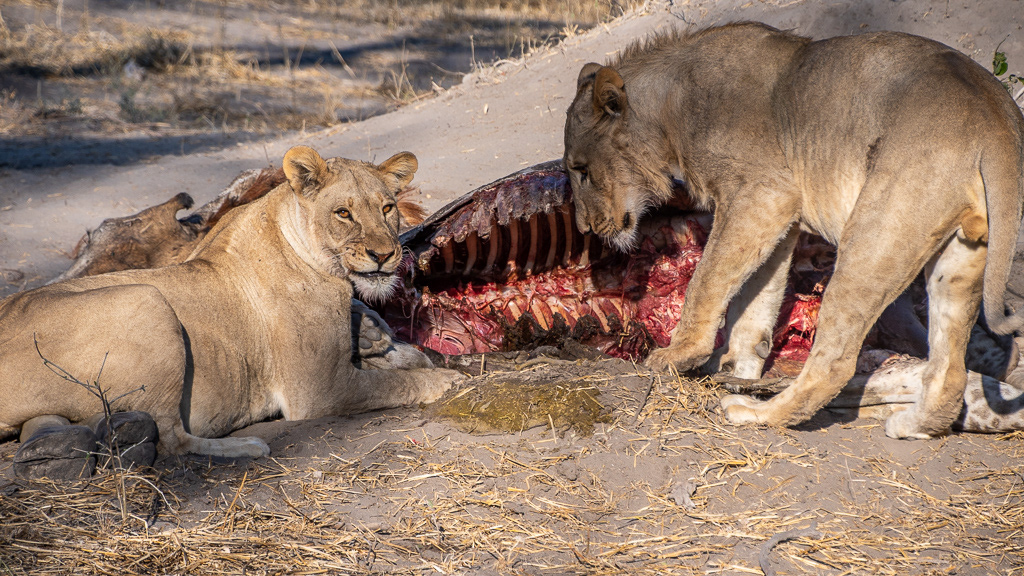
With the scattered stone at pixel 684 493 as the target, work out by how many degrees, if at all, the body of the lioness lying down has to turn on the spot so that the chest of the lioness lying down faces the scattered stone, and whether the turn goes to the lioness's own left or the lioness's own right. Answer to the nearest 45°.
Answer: approximately 45° to the lioness's own right

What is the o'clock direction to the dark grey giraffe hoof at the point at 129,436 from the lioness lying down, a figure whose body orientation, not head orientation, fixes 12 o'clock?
The dark grey giraffe hoof is roughly at 4 o'clock from the lioness lying down.

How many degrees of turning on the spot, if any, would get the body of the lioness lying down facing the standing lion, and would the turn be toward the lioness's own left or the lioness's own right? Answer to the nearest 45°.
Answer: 0° — it already faces it

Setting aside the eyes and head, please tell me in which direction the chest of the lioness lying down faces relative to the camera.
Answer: to the viewer's right

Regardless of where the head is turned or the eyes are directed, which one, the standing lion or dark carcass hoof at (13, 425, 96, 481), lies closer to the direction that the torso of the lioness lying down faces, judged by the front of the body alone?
the standing lion
